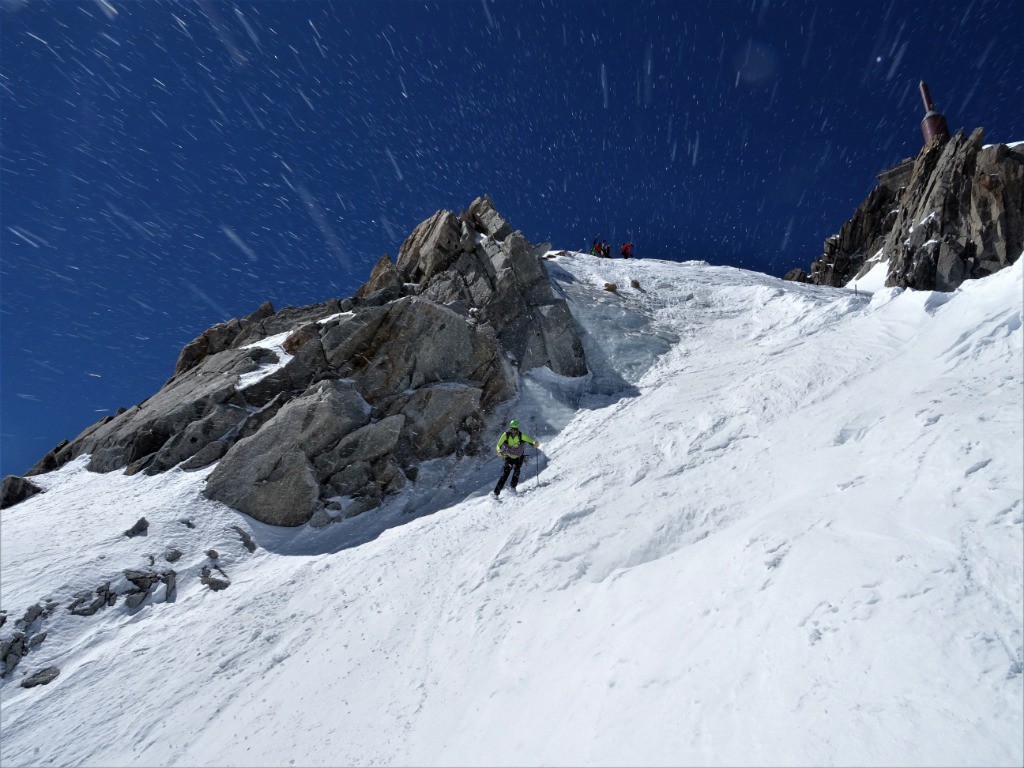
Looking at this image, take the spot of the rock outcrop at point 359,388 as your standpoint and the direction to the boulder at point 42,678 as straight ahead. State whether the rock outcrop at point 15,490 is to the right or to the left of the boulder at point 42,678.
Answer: right

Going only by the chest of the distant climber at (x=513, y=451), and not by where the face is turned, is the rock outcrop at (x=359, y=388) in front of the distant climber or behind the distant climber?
behind

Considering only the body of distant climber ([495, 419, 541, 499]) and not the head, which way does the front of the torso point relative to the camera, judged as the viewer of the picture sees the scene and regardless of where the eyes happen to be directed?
toward the camera

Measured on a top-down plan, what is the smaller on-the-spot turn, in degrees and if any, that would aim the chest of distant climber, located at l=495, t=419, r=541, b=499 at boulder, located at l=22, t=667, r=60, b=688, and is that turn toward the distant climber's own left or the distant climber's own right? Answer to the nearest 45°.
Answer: approximately 90° to the distant climber's own right

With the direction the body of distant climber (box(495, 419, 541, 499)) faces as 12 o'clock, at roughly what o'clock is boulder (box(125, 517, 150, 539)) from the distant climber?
The boulder is roughly at 3 o'clock from the distant climber.

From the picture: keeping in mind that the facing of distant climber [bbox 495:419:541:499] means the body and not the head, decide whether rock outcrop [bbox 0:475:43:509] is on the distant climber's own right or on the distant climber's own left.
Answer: on the distant climber's own right
